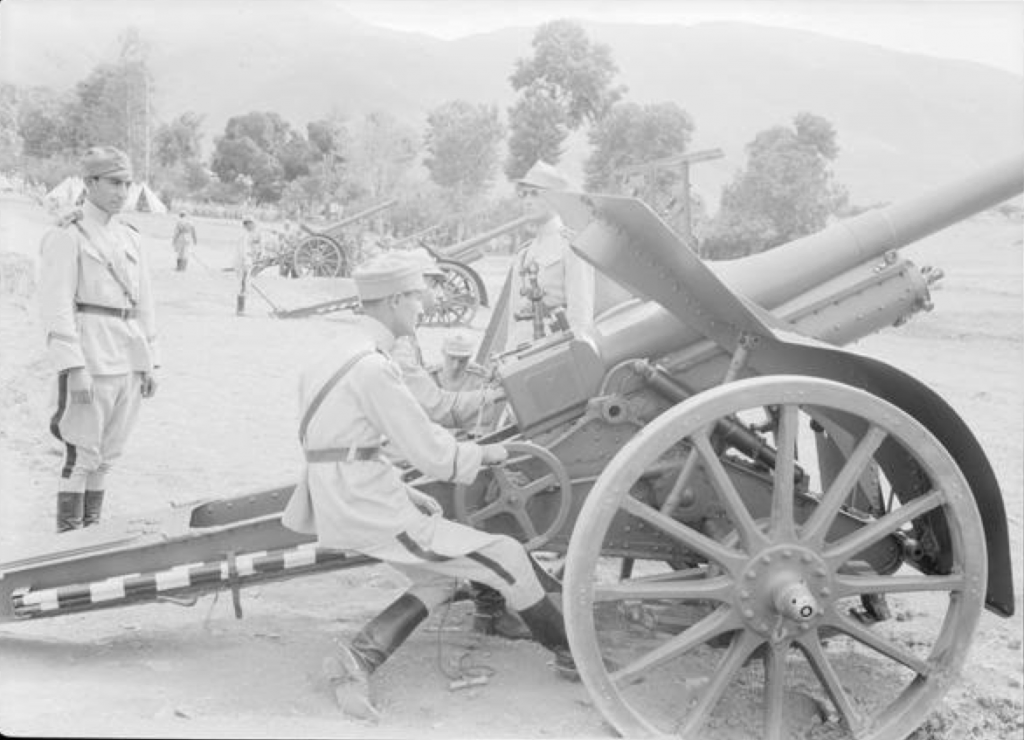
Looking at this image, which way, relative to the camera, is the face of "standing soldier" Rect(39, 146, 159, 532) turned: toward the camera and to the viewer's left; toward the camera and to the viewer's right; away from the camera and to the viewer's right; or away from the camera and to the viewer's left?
toward the camera and to the viewer's right

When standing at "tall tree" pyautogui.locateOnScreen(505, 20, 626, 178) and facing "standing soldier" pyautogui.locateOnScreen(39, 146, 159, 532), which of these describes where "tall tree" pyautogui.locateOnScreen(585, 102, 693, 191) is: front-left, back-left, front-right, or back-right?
back-left

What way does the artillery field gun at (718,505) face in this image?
to the viewer's right

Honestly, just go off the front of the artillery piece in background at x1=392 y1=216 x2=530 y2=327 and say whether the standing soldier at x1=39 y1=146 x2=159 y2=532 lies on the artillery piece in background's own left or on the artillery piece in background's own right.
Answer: on the artillery piece in background's own right

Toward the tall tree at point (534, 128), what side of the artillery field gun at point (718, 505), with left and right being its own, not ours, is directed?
left

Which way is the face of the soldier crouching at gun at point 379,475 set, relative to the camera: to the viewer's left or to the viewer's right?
to the viewer's right

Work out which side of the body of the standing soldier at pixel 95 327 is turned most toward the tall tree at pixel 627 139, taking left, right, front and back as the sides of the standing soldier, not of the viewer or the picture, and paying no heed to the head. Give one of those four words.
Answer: left

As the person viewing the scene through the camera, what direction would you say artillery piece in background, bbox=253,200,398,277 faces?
facing to the right of the viewer

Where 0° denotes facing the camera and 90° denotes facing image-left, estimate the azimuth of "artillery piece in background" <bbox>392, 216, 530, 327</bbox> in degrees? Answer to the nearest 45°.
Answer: approximately 270°

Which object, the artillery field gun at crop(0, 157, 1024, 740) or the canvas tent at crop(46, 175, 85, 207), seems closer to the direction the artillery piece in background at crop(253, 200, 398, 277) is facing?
the artillery field gun

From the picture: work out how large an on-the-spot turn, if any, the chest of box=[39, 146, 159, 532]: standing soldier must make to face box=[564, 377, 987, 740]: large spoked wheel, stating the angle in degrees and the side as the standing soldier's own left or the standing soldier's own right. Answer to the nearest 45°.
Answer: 0° — they already face it
